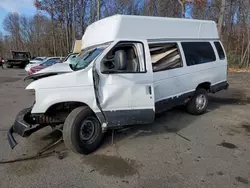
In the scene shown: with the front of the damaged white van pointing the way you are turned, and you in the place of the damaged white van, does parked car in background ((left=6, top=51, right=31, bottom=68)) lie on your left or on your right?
on your right

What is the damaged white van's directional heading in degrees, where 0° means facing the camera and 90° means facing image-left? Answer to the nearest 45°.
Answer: approximately 45°

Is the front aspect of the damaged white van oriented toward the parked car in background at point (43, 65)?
no
